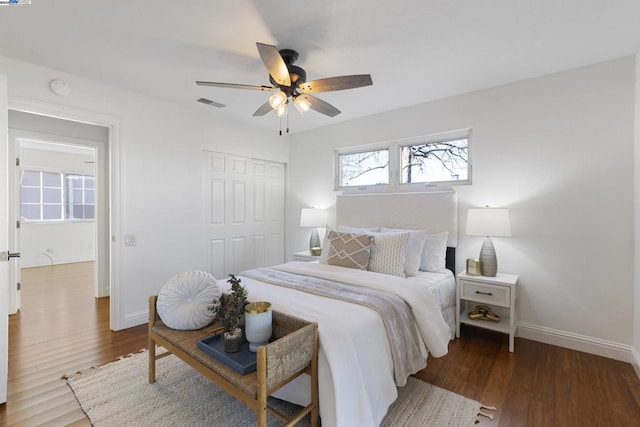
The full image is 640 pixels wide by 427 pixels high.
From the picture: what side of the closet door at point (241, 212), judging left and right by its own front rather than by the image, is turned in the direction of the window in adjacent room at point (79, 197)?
back

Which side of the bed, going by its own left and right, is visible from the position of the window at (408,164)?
back

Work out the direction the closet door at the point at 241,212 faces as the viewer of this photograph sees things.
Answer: facing the viewer and to the right of the viewer

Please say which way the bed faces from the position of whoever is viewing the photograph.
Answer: facing the viewer and to the left of the viewer

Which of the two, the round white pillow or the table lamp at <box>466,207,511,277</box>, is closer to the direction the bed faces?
the round white pillow

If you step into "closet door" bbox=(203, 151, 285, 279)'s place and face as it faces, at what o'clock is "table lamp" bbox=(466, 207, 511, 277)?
The table lamp is roughly at 12 o'clock from the closet door.

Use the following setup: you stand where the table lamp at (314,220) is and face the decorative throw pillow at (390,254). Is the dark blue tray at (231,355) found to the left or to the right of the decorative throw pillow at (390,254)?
right

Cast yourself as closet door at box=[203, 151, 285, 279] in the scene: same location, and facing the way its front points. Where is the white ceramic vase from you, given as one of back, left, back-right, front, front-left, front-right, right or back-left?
front-right

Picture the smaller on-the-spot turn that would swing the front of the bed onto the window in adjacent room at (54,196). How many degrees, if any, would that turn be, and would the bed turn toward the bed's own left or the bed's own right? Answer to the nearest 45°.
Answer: approximately 90° to the bed's own right

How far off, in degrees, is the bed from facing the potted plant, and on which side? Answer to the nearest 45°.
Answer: approximately 45° to its right

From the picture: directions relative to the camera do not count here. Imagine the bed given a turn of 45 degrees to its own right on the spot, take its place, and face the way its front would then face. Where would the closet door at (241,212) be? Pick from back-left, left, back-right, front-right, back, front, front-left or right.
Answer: front-right

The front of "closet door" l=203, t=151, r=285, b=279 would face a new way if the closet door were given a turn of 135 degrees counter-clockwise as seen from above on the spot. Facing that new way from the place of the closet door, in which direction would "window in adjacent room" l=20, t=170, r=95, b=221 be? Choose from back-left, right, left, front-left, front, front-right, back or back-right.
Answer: front-left

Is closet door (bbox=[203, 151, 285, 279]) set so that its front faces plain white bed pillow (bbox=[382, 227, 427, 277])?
yes

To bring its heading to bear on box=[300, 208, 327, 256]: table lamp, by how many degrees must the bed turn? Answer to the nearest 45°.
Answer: approximately 135° to its right

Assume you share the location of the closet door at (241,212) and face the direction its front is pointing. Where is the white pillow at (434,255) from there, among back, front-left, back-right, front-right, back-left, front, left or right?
front

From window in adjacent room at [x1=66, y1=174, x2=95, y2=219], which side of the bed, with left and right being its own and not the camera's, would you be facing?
right
